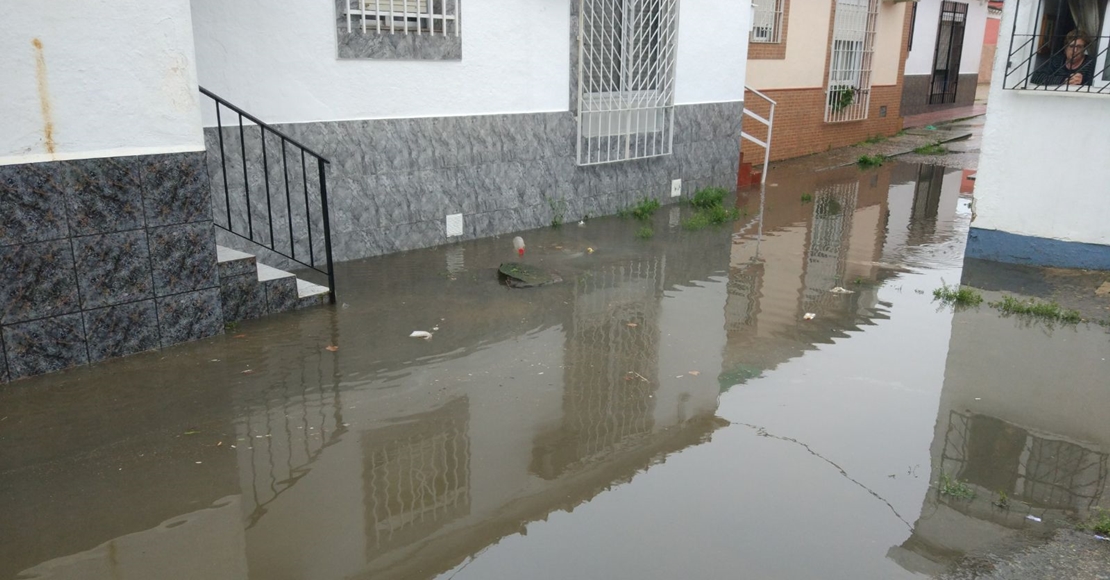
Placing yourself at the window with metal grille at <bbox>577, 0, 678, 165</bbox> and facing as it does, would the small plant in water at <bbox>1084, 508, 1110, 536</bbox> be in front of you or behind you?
in front

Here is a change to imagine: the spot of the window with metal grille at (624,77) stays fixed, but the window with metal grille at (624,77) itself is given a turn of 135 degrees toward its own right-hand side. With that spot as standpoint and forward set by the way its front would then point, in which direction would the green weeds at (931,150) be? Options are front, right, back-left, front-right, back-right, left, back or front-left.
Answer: back-right

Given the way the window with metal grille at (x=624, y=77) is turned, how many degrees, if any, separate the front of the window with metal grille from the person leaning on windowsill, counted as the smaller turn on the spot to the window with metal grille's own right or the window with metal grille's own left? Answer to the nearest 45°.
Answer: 0° — it already faces them

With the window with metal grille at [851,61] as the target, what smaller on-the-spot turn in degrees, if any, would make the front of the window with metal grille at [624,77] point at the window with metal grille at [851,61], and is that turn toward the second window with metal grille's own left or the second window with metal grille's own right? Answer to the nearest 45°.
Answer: approximately 90° to the second window with metal grille's own left

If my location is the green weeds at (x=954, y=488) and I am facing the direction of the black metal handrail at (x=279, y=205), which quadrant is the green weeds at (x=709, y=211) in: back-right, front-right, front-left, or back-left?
front-right

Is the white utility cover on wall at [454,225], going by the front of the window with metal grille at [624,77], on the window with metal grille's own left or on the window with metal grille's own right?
on the window with metal grille's own right

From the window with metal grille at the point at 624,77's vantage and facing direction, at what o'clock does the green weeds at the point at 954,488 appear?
The green weeds is roughly at 1 o'clock from the window with metal grille.

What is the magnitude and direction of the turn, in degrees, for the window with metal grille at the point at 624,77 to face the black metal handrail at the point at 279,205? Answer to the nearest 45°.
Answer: approximately 90° to its right

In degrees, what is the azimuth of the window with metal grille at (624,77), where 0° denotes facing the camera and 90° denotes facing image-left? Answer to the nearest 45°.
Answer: approximately 315°

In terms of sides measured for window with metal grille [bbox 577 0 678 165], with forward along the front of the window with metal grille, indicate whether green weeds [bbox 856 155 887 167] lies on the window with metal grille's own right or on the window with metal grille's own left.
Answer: on the window with metal grille's own left

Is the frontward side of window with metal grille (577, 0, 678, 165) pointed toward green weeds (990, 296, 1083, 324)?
yes

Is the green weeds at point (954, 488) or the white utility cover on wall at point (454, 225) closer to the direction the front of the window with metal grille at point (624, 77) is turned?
the green weeds
